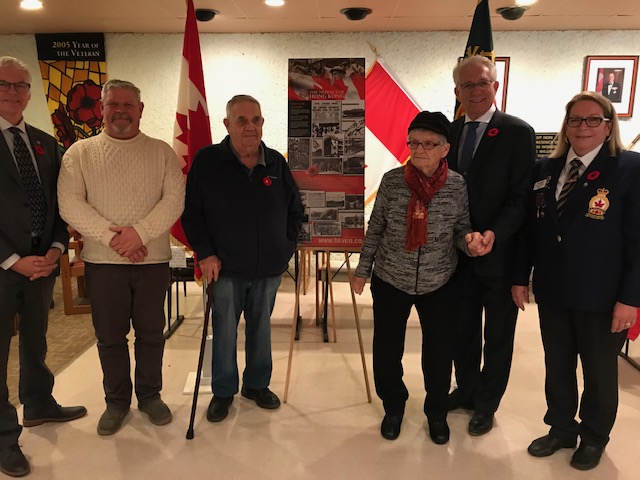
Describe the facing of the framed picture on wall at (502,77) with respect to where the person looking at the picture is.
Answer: facing the viewer

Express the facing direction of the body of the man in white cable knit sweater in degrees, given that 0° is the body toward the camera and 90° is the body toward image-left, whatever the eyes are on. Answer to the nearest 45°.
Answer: approximately 0°

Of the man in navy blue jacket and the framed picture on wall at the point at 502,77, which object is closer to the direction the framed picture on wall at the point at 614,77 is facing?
the man in navy blue jacket

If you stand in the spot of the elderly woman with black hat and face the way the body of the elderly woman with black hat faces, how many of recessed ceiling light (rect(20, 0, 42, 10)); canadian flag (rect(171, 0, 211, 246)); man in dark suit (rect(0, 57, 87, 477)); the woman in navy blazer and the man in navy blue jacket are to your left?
1

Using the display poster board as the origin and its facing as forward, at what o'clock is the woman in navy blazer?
The woman in navy blazer is roughly at 10 o'clock from the display poster board.

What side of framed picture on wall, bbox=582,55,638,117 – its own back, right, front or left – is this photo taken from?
front

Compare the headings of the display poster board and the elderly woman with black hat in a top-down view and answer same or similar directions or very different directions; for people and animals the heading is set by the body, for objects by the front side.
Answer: same or similar directions

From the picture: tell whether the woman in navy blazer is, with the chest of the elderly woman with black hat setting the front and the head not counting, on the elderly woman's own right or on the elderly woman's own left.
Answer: on the elderly woman's own left

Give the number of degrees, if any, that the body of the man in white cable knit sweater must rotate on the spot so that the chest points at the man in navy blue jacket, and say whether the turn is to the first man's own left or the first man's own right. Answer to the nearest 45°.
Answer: approximately 90° to the first man's own left

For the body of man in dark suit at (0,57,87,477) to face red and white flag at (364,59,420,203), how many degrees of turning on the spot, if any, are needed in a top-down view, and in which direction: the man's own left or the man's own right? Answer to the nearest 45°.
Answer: approximately 135° to the man's own left

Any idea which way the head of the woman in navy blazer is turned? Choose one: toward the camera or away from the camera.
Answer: toward the camera

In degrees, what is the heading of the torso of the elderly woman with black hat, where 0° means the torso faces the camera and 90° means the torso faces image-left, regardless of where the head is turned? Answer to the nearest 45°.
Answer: approximately 0°

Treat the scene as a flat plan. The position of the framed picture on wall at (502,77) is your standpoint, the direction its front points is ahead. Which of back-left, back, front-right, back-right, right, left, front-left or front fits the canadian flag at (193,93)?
front-right

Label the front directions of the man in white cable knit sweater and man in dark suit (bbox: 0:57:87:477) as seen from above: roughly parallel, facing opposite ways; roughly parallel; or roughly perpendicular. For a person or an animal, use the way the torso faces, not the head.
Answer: roughly parallel

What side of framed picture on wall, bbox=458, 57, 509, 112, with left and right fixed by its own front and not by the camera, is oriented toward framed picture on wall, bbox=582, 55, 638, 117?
left
